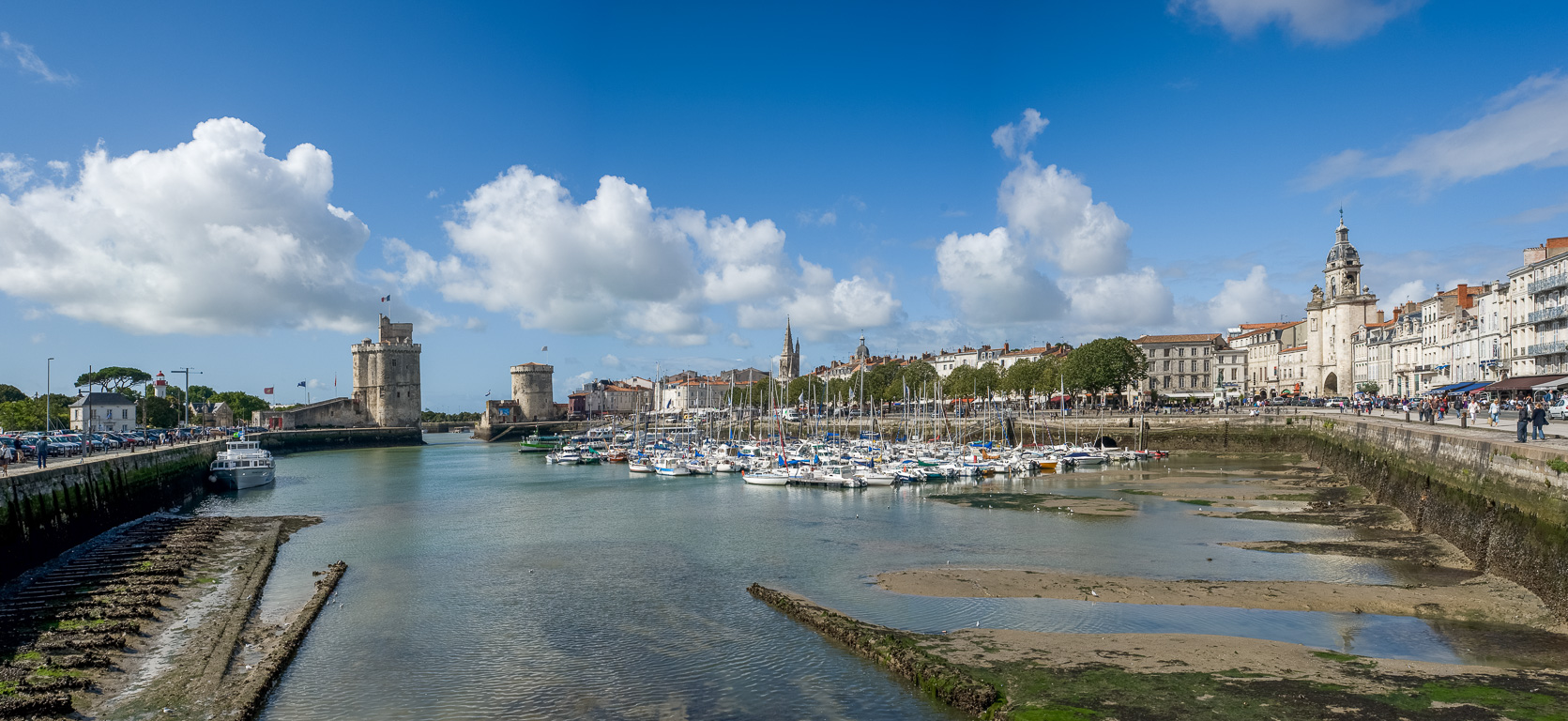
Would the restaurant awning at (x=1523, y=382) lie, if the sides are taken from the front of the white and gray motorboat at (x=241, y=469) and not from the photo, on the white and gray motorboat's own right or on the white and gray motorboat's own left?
on the white and gray motorboat's own left

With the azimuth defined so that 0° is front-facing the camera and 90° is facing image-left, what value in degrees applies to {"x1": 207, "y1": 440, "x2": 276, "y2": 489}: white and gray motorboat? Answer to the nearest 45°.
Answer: approximately 0°

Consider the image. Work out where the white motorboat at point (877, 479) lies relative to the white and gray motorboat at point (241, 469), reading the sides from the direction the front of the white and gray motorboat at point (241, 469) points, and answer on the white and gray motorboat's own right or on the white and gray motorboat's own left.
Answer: on the white and gray motorboat's own left

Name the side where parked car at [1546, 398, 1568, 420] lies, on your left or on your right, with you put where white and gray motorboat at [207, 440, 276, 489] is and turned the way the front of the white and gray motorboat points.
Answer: on your left

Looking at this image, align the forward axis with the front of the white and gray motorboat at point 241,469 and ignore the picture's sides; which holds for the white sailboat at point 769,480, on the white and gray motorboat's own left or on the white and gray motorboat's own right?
on the white and gray motorboat's own left
